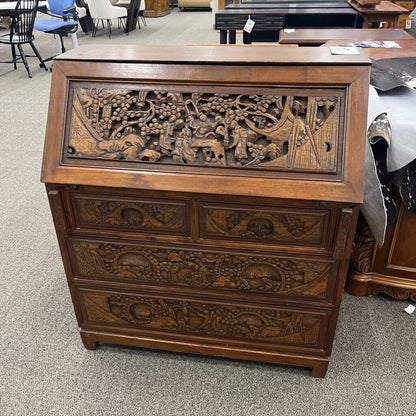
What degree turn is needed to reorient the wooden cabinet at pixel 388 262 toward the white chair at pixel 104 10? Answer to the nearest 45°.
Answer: approximately 135° to its right

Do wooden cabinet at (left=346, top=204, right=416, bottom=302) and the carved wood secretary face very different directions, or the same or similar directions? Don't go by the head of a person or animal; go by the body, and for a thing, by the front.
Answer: same or similar directions

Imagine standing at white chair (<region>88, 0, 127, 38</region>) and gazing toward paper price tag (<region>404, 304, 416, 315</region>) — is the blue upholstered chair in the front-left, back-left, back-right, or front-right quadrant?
front-right

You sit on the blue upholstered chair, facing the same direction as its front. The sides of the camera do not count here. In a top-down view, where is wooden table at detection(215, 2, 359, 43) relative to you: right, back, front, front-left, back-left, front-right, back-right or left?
left

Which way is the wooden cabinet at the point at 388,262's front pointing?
toward the camera

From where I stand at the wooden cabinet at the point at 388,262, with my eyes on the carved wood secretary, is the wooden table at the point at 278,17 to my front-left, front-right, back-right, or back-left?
back-right

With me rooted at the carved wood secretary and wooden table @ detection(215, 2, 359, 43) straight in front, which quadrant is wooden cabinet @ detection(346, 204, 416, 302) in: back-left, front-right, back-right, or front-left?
front-right

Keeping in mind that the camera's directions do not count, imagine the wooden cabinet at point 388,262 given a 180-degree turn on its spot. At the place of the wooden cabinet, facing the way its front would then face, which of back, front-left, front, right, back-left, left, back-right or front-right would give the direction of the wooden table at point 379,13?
front

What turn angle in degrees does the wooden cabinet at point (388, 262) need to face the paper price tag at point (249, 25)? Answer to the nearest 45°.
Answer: approximately 135° to its right

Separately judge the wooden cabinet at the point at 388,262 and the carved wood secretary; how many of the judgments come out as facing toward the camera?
2

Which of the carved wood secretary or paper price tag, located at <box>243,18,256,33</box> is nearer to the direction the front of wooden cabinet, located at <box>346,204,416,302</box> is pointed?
the carved wood secretary

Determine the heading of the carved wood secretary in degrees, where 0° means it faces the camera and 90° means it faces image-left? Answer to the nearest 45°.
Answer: approximately 0°

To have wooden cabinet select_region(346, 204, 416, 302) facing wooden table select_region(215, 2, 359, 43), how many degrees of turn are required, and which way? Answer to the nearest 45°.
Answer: approximately 135° to its right

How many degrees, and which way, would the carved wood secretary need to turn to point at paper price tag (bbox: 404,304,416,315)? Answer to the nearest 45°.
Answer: approximately 90° to its left
